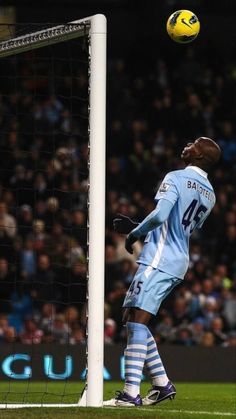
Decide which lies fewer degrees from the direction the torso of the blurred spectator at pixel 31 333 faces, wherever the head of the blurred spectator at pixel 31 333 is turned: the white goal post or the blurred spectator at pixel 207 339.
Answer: the white goal post

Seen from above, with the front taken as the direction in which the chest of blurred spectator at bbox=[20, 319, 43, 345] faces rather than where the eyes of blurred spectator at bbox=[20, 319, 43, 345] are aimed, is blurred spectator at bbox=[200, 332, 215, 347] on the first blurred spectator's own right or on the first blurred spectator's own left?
on the first blurred spectator's own left

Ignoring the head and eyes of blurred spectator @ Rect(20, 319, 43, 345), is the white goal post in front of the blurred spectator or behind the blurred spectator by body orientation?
in front

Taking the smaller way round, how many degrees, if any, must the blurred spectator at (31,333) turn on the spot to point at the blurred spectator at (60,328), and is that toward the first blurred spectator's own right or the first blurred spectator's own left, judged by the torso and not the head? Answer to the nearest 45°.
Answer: approximately 135° to the first blurred spectator's own left

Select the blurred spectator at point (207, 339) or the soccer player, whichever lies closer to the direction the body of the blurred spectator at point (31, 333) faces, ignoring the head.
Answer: the soccer player

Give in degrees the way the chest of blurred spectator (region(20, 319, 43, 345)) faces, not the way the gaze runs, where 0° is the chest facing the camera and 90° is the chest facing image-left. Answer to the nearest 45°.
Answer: approximately 0°

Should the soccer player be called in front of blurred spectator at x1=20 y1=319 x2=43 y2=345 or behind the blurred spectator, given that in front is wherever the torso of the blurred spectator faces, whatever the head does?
in front
